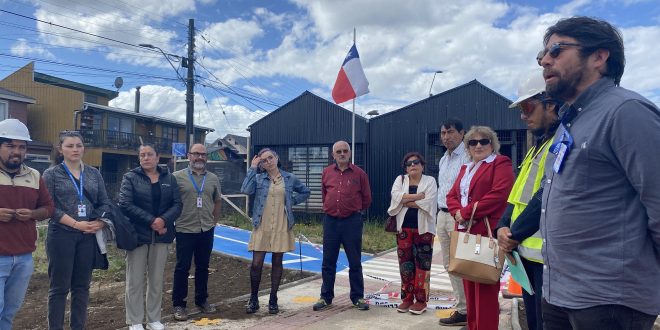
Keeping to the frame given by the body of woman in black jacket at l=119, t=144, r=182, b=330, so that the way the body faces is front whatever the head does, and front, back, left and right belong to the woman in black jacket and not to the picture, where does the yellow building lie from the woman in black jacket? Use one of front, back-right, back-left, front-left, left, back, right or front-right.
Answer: back

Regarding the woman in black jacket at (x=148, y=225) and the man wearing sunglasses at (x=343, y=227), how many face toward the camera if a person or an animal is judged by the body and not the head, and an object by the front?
2

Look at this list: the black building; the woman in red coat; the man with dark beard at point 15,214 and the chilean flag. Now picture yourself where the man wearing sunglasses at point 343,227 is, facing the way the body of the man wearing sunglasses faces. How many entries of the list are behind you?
2

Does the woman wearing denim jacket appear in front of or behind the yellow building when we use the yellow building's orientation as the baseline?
in front

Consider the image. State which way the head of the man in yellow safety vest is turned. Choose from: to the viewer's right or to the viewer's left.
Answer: to the viewer's left

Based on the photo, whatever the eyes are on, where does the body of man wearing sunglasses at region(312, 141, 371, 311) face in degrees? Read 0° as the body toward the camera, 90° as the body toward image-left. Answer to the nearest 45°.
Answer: approximately 0°

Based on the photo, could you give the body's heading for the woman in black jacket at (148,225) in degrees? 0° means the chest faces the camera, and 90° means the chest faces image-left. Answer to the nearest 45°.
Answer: approximately 0°

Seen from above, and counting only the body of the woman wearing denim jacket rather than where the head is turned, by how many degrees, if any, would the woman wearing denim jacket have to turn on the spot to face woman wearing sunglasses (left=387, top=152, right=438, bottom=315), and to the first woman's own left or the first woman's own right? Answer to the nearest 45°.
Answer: approximately 90° to the first woman's own left

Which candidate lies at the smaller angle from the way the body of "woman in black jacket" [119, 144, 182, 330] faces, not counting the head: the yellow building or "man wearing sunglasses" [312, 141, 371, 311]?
the man wearing sunglasses

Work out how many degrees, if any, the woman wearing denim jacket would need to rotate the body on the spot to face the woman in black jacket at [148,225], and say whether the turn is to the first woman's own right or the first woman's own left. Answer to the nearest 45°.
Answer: approximately 45° to the first woman's own right

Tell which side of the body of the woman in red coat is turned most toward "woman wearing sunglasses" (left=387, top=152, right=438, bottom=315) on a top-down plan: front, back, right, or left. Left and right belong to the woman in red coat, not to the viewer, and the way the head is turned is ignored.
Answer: right

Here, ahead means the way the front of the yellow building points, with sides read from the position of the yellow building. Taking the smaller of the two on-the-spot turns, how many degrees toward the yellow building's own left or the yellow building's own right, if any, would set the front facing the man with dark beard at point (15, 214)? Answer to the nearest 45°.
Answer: approximately 45° to the yellow building's own right
